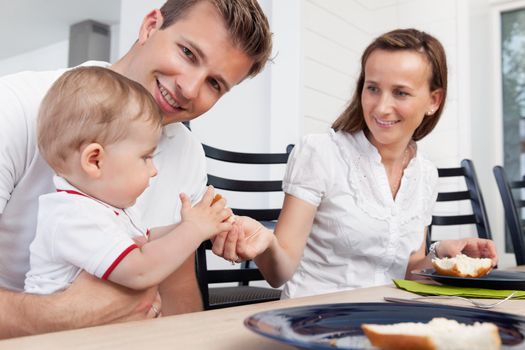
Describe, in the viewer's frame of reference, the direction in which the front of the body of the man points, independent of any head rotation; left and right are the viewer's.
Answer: facing the viewer and to the right of the viewer

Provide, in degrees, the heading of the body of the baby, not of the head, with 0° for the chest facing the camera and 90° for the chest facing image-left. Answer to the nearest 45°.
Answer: approximately 270°

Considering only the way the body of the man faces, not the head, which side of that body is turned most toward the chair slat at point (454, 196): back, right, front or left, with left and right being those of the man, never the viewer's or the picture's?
left

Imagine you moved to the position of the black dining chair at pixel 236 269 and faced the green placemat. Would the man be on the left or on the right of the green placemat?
right

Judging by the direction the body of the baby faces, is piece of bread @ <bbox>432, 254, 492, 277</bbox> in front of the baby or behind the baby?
in front

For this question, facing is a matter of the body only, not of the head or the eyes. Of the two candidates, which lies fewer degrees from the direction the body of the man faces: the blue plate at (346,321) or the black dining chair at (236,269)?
the blue plate

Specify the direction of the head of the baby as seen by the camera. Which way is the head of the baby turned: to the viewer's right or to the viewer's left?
to the viewer's right

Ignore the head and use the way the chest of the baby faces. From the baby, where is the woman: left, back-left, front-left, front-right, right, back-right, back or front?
front-left

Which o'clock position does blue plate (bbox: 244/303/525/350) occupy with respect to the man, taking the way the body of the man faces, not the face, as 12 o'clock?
The blue plate is roughly at 1 o'clock from the man.

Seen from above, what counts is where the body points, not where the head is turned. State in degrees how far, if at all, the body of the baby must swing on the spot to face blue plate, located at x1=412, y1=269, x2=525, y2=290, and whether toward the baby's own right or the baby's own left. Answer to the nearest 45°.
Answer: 0° — they already face it

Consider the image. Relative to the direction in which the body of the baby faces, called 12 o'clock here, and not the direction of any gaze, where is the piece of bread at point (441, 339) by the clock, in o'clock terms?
The piece of bread is roughly at 2 o'clock from the baby.

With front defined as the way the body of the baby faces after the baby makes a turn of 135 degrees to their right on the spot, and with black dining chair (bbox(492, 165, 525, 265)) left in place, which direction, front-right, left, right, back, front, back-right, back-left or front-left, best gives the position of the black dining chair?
back

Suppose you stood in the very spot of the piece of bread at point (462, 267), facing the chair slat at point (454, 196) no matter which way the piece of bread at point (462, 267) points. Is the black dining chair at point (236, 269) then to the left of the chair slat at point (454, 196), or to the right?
left

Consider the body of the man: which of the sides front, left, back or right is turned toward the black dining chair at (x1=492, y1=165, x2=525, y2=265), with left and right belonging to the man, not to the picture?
left

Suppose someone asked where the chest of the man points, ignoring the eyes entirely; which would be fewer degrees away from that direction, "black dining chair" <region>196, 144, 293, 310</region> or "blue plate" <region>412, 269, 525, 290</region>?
the blue plate
